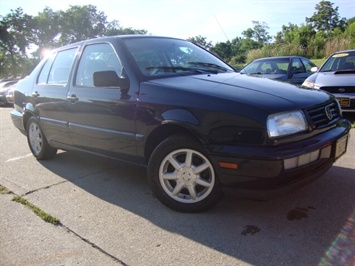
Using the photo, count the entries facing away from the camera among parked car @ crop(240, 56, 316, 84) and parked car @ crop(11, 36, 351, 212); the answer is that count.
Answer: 0

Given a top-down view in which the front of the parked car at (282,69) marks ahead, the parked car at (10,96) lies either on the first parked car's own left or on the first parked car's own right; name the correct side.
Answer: on the first parked car's own right

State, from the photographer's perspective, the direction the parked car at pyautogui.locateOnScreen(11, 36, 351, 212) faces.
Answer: facing the viewer and to the right of the viewer

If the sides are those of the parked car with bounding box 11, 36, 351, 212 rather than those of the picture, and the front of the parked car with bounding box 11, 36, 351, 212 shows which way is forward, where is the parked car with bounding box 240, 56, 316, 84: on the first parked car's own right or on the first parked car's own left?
on the first parked car's own left

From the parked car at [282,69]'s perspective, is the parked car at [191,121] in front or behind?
in front

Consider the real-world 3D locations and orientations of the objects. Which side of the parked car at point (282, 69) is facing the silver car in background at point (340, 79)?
left

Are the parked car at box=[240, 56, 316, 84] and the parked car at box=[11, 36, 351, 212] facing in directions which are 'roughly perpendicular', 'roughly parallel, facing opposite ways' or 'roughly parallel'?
roughly perpendicular

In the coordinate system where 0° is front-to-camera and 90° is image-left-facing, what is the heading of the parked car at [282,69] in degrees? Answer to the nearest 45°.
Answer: approximately 45°

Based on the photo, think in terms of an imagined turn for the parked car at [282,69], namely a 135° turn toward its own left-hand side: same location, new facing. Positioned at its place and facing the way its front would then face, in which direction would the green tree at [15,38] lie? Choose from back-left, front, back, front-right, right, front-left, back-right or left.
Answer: back-left

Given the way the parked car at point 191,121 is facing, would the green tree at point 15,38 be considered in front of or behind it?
behind
